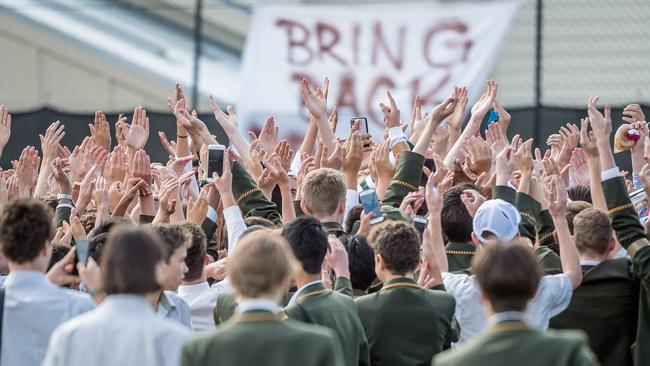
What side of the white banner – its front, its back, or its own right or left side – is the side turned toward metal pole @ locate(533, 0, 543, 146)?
left

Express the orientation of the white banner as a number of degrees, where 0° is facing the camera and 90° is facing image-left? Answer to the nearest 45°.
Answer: approximately 0°

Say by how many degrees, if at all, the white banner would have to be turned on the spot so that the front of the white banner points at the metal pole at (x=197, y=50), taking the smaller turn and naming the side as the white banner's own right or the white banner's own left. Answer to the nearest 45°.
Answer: approximately 90° to the white banner's own right
